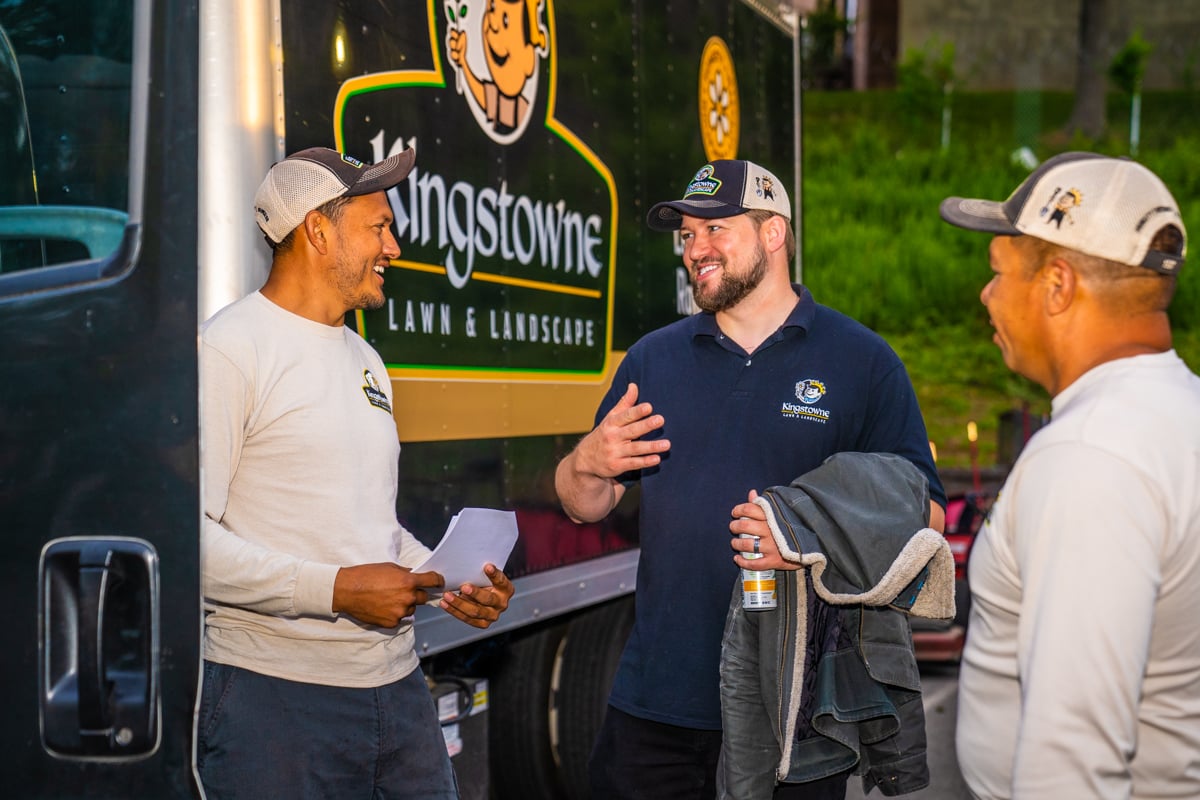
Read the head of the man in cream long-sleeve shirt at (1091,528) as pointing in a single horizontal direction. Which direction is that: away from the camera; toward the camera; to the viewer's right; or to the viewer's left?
to the viewer's left

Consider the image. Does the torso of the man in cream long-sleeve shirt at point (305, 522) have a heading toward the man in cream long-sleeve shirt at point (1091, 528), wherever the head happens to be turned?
yes

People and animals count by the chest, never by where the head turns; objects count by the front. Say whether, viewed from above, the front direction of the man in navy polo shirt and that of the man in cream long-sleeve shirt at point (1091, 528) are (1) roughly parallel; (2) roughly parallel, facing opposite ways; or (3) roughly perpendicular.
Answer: roughly perpendicular

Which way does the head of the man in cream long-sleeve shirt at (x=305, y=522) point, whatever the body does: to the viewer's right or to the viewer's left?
to the viewer's right

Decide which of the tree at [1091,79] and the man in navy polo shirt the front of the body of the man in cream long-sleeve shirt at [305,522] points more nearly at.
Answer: the man in navy polo shirt

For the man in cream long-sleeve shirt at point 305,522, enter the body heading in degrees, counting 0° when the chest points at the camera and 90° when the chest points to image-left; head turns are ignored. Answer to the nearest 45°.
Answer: approximately 315°

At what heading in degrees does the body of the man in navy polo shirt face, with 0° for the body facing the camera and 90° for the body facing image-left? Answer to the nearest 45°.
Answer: approximately 45°

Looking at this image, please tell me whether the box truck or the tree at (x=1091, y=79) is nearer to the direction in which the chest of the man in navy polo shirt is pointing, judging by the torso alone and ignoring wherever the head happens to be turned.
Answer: the box truck

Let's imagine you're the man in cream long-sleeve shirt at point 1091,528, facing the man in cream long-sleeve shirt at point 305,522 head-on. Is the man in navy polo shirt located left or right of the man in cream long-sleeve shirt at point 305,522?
right

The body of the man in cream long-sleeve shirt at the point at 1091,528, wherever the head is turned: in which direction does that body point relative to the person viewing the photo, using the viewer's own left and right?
facing away from the viewer and to the left of the viewer
